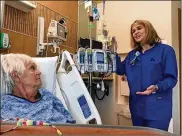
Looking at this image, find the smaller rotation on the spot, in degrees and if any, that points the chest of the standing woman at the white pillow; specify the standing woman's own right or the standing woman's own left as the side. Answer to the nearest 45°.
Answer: approximately 45° to the standing woman's own right

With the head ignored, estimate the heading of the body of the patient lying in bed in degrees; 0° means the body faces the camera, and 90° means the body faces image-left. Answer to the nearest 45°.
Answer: approximately 315°

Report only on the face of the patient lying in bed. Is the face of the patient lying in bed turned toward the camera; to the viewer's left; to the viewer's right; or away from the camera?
to the viewer's right

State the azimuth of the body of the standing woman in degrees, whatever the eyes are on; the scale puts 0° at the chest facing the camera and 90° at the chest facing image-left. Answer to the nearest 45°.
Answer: approximately 45°

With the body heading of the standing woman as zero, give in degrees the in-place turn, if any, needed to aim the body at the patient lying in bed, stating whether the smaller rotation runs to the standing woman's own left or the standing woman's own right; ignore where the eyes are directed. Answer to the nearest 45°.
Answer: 0° — they already face them
